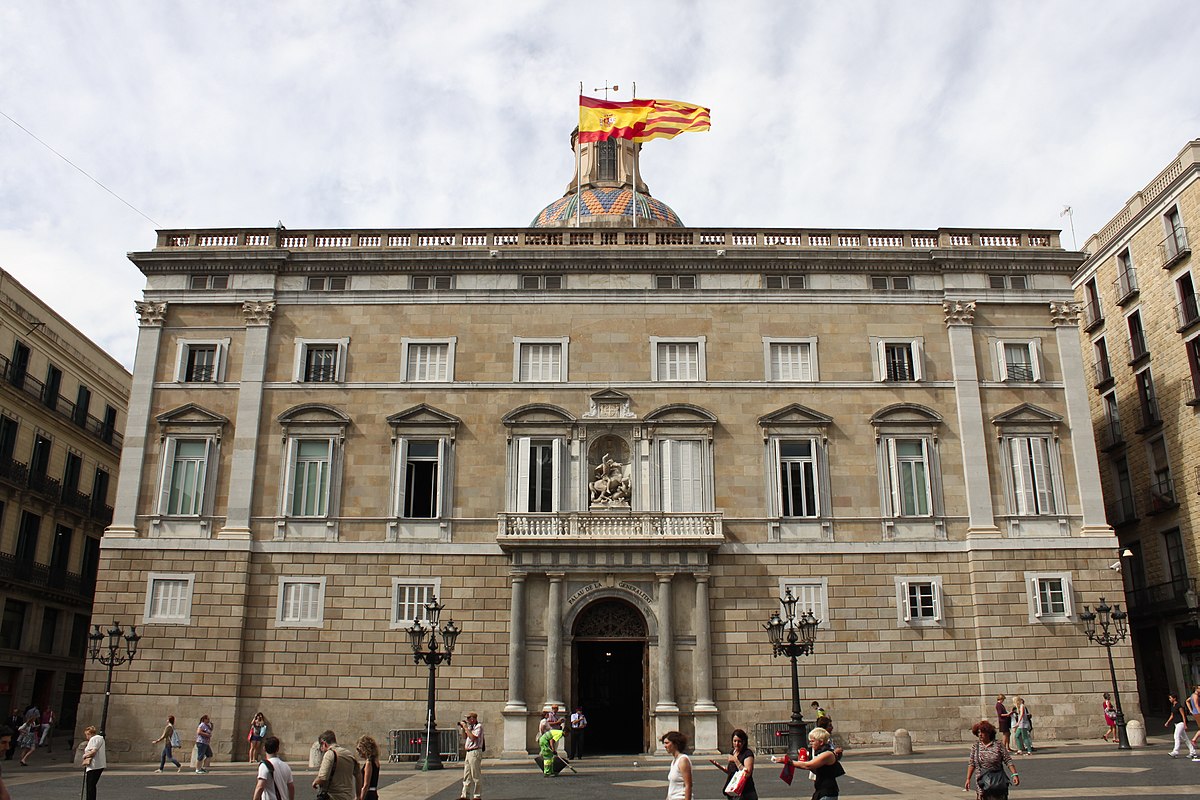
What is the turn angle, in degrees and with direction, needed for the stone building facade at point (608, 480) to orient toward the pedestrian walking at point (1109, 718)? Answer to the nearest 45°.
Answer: approximately 90° to its left

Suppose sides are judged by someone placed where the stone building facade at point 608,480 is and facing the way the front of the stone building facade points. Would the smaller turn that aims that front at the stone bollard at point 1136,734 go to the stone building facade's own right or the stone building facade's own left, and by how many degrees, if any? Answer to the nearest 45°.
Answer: approximately 90° to the stone building facade's own left

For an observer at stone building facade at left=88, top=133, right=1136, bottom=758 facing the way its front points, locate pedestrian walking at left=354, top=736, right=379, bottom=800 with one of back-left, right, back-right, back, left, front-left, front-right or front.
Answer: front

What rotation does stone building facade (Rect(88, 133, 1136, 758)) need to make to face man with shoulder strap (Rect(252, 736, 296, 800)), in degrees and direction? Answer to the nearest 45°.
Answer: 0° — it already faces them

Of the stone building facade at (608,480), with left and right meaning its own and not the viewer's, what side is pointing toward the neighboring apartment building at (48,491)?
right

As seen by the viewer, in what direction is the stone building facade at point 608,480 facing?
toward the camera
